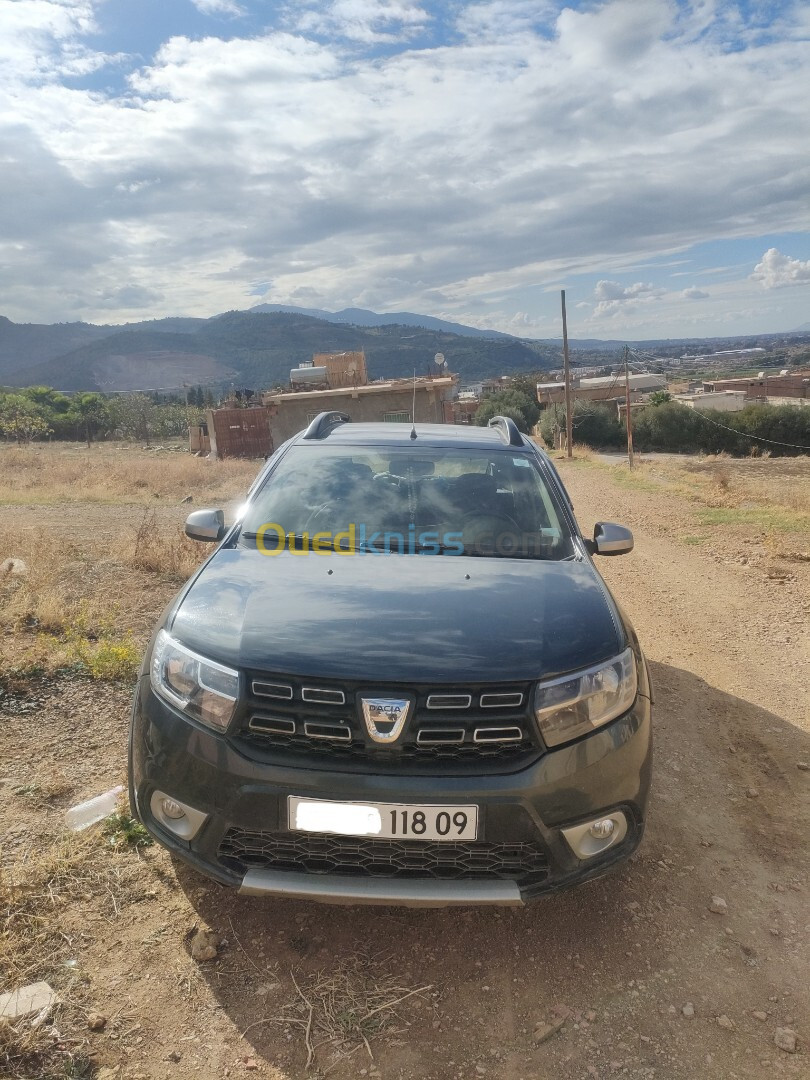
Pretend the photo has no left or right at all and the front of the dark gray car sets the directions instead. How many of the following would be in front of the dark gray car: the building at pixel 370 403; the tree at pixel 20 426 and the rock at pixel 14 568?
0

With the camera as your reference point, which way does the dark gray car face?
facing the viewer

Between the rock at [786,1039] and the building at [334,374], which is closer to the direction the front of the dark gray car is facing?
the rock

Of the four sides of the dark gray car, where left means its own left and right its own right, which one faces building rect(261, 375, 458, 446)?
back

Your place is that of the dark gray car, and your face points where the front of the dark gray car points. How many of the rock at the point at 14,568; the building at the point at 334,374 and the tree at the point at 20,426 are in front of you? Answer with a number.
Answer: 0

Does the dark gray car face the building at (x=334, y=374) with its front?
no

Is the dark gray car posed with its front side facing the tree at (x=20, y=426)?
no

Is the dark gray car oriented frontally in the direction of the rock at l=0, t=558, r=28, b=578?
no

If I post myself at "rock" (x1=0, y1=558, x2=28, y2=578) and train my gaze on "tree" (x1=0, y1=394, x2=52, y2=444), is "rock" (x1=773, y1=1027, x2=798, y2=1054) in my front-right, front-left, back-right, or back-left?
back-right
